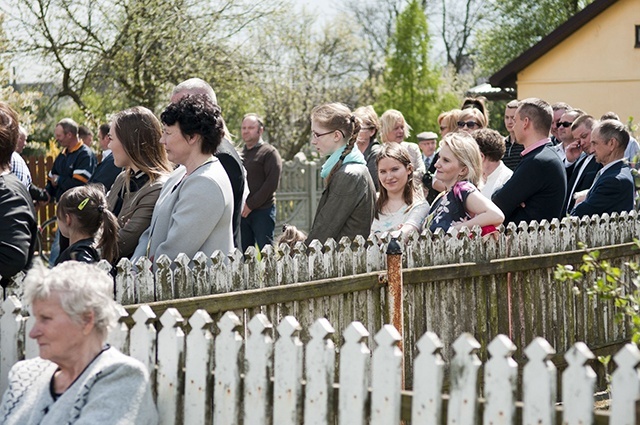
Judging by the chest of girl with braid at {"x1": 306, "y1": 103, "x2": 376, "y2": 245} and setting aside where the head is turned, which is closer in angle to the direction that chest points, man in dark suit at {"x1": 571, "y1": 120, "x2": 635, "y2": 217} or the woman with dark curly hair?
the woman with dark curly hair

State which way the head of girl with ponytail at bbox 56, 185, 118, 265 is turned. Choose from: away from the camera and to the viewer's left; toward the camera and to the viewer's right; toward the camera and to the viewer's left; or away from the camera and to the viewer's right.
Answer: away from the camera and to the viewer's left

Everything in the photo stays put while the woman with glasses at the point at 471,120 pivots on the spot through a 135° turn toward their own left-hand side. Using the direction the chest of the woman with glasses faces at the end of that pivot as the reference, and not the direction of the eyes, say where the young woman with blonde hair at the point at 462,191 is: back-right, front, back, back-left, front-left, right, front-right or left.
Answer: right

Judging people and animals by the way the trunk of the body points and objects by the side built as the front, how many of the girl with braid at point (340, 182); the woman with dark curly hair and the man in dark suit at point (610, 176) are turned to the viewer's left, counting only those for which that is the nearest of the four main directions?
3

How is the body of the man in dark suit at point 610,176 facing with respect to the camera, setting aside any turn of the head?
to the viewer's left

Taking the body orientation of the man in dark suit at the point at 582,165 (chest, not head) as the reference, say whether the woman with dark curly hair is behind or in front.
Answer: in front

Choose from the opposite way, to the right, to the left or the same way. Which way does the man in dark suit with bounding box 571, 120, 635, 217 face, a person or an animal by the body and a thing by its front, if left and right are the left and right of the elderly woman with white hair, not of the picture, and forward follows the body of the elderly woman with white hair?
to the right

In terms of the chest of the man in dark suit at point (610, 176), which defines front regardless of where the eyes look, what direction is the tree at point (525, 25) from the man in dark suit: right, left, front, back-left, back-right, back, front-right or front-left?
right

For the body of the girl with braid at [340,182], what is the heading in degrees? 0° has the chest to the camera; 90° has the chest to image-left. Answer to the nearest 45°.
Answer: approximately 90°

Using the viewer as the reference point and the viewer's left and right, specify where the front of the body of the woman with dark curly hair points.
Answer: facing to the left of the viewer
